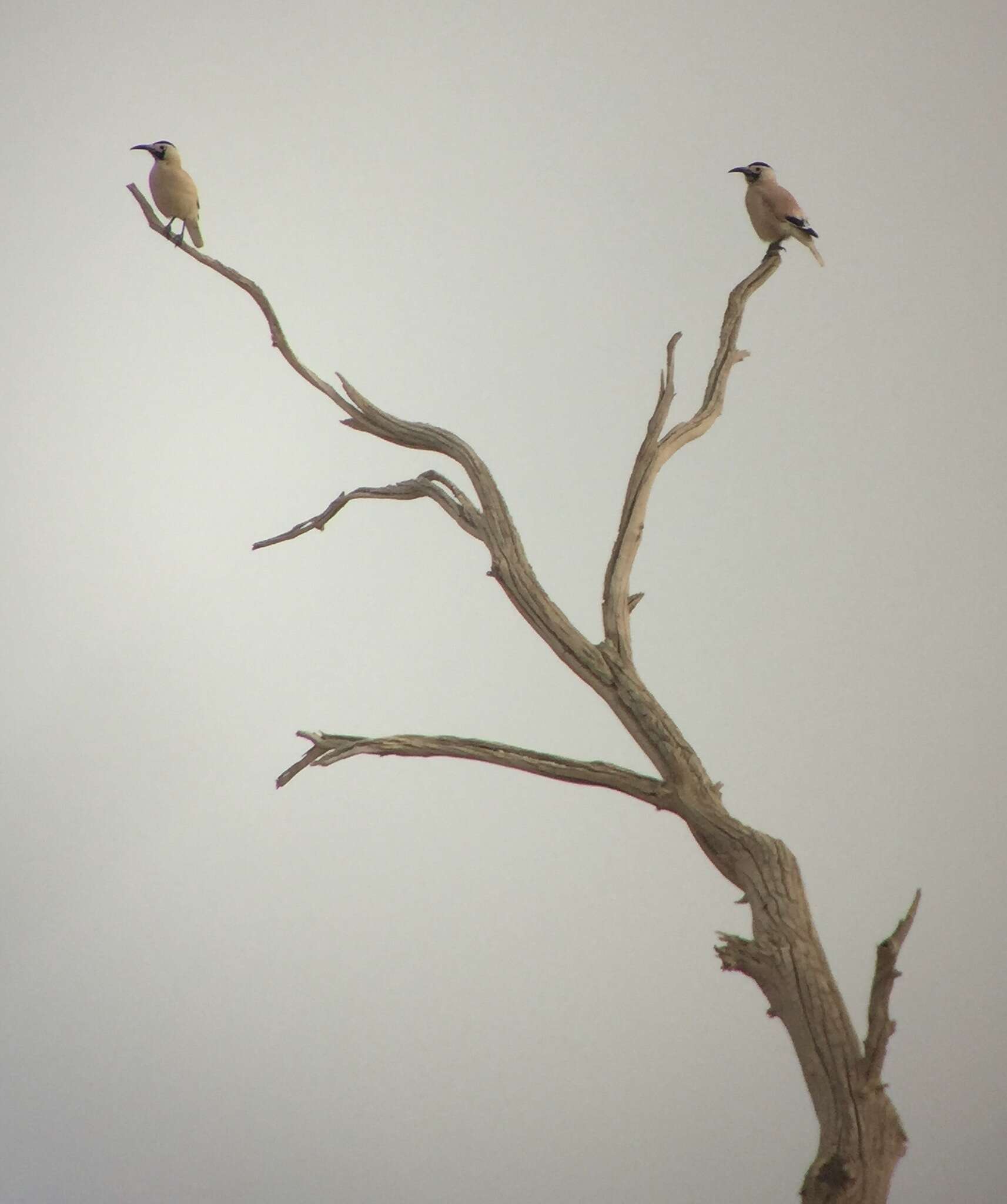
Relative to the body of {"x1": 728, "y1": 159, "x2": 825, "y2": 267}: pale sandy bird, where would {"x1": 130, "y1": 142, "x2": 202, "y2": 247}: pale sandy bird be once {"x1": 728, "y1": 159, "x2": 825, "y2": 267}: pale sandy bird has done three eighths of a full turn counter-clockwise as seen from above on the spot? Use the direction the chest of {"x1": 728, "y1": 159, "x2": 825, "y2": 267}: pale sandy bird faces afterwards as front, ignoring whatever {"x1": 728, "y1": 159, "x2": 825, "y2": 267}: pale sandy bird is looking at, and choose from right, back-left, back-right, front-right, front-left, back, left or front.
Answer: back-right

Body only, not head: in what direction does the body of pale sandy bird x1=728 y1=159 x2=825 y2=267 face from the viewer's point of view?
to the viewer's left
